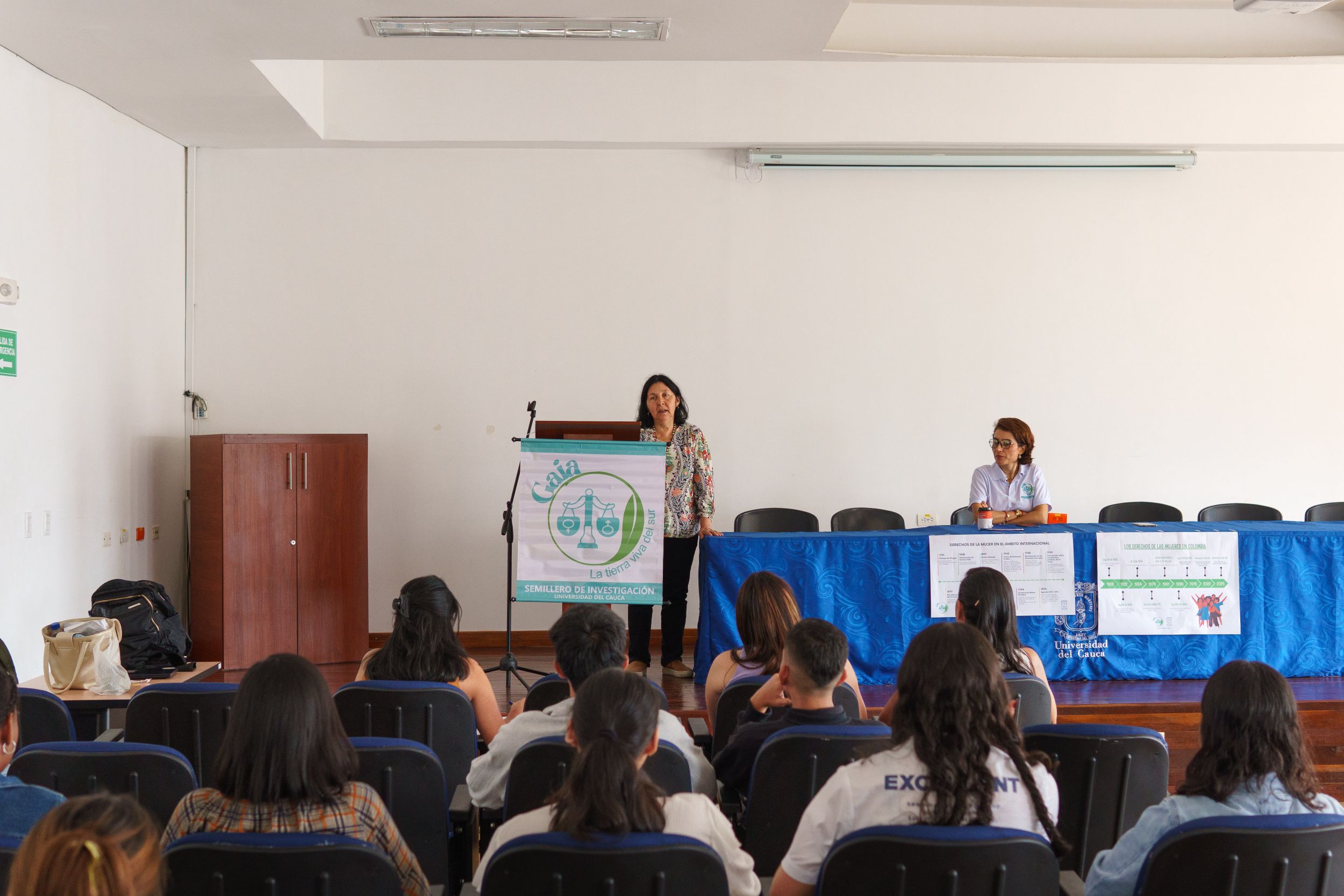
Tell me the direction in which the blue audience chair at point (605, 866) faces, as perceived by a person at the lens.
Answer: facing away from the viewer

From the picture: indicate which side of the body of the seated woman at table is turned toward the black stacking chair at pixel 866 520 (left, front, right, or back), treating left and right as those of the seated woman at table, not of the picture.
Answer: right

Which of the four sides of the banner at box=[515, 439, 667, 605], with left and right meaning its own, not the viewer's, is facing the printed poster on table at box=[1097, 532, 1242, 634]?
left

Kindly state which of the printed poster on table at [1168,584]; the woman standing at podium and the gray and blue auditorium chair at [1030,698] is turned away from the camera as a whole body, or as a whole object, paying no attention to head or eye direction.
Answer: the gray and blue auditorium chair

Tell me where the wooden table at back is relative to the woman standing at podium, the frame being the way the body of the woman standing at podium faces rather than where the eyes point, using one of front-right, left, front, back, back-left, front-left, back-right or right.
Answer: front-right

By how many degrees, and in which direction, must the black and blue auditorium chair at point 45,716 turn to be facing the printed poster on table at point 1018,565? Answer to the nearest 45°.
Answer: approximately 90° to its right

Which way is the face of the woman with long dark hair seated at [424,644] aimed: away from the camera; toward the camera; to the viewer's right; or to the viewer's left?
away from the camera

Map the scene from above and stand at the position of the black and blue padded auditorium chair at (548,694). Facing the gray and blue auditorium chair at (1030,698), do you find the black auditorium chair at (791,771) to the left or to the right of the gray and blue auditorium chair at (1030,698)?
right

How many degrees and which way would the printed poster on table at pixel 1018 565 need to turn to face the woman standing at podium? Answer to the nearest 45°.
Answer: approximately 90° to its right
